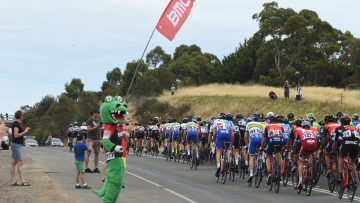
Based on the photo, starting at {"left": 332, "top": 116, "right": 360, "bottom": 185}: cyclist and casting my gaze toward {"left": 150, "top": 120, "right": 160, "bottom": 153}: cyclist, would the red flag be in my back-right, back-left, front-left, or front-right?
front-left

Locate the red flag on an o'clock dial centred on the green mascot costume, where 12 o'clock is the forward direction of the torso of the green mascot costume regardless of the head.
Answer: The red flag is roughly at 8 o'clock from the green mascot costume.

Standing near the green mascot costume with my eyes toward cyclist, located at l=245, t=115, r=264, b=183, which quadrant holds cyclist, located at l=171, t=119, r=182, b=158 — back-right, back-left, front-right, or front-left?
front-left

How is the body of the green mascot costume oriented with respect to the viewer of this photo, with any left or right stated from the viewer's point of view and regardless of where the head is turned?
facing the viewer and to the right of the viewer

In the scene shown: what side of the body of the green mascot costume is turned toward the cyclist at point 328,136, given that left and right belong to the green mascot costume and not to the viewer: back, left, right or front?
left

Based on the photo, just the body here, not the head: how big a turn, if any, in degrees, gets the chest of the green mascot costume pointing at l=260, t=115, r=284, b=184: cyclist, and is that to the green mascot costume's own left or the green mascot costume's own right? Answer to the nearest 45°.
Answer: approximately 90° to the green mascot costume's own left

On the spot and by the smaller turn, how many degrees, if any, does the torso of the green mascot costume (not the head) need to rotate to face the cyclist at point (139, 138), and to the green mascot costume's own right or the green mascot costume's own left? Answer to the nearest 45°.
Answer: approximately 135° to the green mascot costume's own left

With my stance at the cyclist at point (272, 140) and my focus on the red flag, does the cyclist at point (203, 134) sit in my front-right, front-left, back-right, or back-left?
front-right

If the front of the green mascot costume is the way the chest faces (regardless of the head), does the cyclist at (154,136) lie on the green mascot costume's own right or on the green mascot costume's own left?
on the green mascot costume's own left
